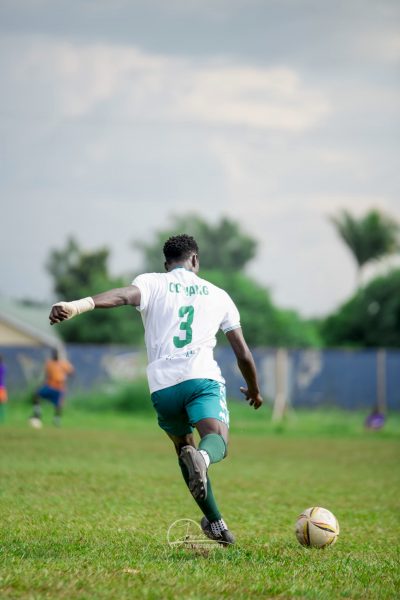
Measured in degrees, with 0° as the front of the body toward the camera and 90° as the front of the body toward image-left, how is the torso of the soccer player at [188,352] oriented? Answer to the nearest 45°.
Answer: approximately 180°

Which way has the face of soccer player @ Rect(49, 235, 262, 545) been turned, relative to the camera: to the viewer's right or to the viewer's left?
to the viewer's right
